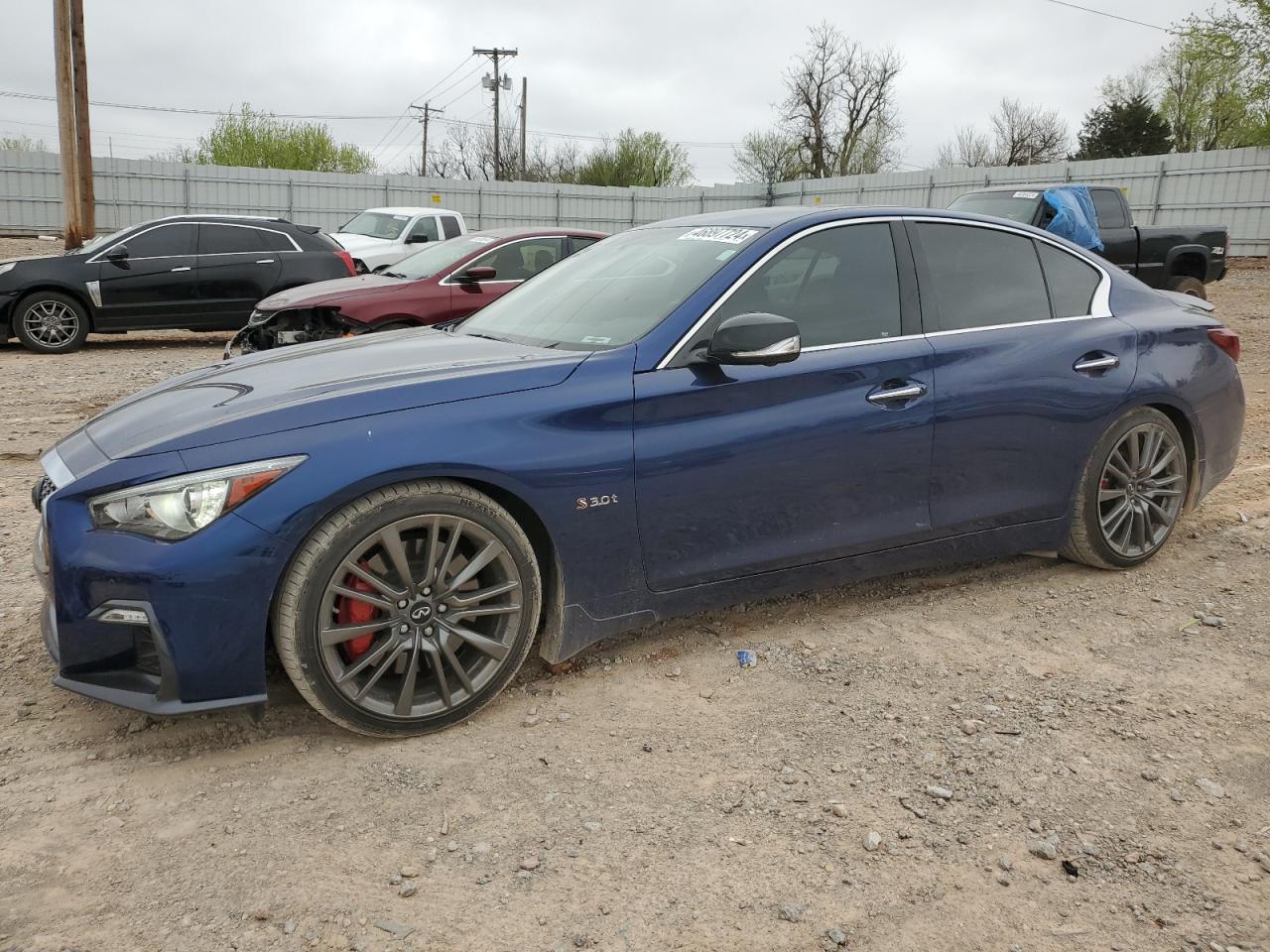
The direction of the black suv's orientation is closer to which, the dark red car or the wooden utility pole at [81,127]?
the wooden utility pole

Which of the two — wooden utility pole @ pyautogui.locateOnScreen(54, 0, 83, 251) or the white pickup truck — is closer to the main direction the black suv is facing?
the wooden utility pole

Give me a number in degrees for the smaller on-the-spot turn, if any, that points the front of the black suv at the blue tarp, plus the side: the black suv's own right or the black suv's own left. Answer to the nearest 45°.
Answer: approximately 180°

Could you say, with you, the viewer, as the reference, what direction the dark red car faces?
facing the viewer and to the left of the viewer

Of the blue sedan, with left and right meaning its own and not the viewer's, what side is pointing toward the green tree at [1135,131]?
back

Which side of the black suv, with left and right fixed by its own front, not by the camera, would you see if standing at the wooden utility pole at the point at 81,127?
right

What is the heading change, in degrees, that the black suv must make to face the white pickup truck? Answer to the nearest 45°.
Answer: approximately 135° to its right

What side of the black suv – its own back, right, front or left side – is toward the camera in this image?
left

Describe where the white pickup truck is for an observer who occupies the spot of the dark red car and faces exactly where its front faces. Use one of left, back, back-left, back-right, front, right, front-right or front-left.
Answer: back-right

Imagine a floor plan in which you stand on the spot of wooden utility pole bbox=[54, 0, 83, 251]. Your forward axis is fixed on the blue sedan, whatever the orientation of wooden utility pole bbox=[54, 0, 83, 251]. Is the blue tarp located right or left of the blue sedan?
left

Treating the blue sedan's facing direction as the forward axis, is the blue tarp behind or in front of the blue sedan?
behind

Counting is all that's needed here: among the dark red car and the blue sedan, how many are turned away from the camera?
0
